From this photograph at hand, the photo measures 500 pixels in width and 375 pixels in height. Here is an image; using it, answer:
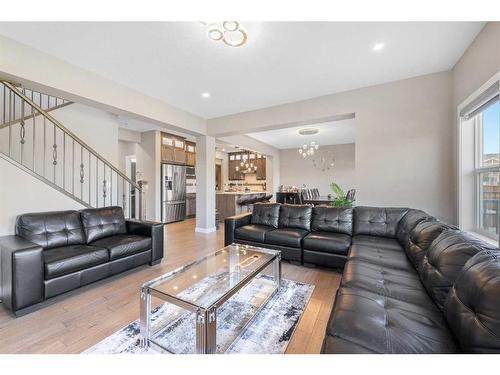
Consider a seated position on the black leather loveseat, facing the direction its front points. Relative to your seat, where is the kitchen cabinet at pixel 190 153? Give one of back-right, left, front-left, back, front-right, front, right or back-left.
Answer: left

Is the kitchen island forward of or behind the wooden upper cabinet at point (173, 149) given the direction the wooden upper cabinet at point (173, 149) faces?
forward

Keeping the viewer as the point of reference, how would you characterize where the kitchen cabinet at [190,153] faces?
facing the viewer and to the right of the viewer

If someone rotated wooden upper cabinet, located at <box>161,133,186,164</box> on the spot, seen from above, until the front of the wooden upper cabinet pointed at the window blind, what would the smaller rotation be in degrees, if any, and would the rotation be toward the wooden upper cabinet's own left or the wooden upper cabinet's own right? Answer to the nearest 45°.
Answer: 0° — it already faces it

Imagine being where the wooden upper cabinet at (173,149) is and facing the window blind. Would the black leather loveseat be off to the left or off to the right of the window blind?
right

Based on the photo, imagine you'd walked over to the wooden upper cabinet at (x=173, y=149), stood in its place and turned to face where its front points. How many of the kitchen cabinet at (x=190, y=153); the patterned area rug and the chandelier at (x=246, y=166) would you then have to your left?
2

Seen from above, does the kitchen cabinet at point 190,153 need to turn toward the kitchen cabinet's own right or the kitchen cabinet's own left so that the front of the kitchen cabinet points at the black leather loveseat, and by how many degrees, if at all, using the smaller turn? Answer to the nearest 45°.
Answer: approximately 45° to the kitchen cabinet's own right

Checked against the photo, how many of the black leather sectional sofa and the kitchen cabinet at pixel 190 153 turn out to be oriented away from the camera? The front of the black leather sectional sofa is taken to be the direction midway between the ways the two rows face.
0

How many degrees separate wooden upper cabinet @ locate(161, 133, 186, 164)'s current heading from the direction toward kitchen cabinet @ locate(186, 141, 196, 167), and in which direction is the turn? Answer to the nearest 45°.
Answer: approximately 90° to its left

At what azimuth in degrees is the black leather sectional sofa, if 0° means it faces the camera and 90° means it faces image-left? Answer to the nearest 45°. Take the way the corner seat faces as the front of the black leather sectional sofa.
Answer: approximately 45°

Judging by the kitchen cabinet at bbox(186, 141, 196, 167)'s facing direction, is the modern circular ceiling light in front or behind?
in front
